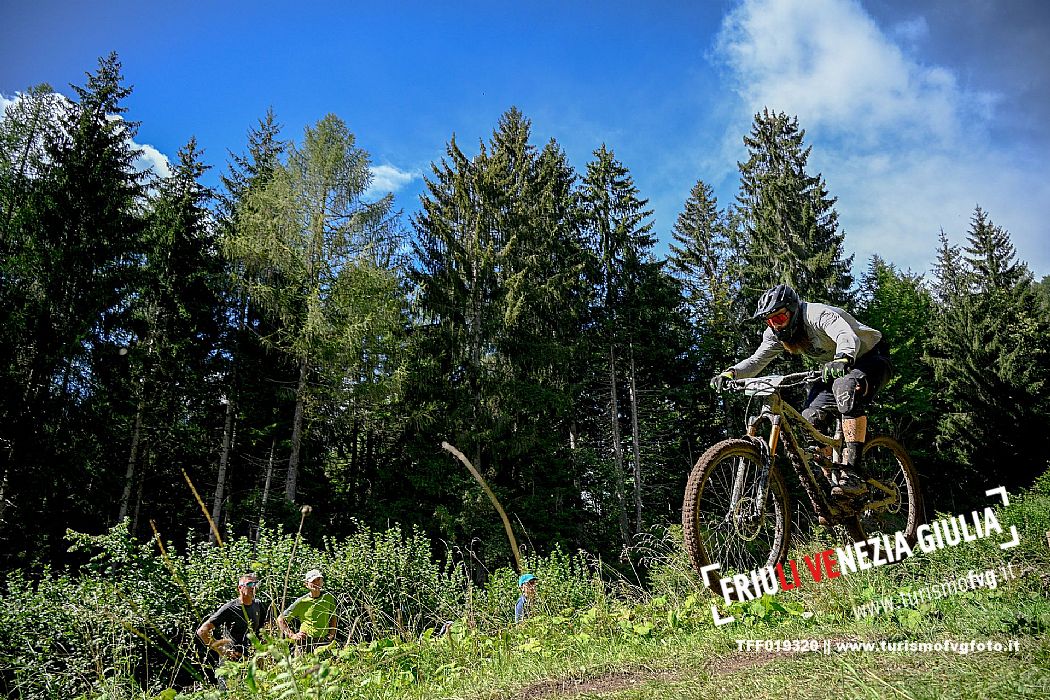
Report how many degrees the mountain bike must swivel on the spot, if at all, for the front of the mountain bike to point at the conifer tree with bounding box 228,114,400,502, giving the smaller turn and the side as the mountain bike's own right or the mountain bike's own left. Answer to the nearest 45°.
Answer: approximately 90° to the mountain bike's own right

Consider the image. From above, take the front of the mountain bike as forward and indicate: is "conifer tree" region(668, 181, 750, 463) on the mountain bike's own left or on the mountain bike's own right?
on the mountain bike's own right

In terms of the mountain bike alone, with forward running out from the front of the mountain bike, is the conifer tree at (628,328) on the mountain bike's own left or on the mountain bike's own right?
on the mountain bike's own right

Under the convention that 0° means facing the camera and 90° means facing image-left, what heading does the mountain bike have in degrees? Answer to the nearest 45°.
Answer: approximately 45°

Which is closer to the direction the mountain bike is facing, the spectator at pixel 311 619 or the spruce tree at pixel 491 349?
the spectator

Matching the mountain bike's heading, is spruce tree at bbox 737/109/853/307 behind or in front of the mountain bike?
behind

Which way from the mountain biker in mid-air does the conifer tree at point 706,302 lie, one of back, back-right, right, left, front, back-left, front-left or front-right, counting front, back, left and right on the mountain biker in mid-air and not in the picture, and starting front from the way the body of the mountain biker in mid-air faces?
back-right

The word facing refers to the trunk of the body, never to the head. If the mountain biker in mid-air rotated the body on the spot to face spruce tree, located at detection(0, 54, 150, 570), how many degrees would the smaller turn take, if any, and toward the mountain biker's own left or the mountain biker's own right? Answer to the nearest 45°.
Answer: approximately 45° to the mountain biker's own right
